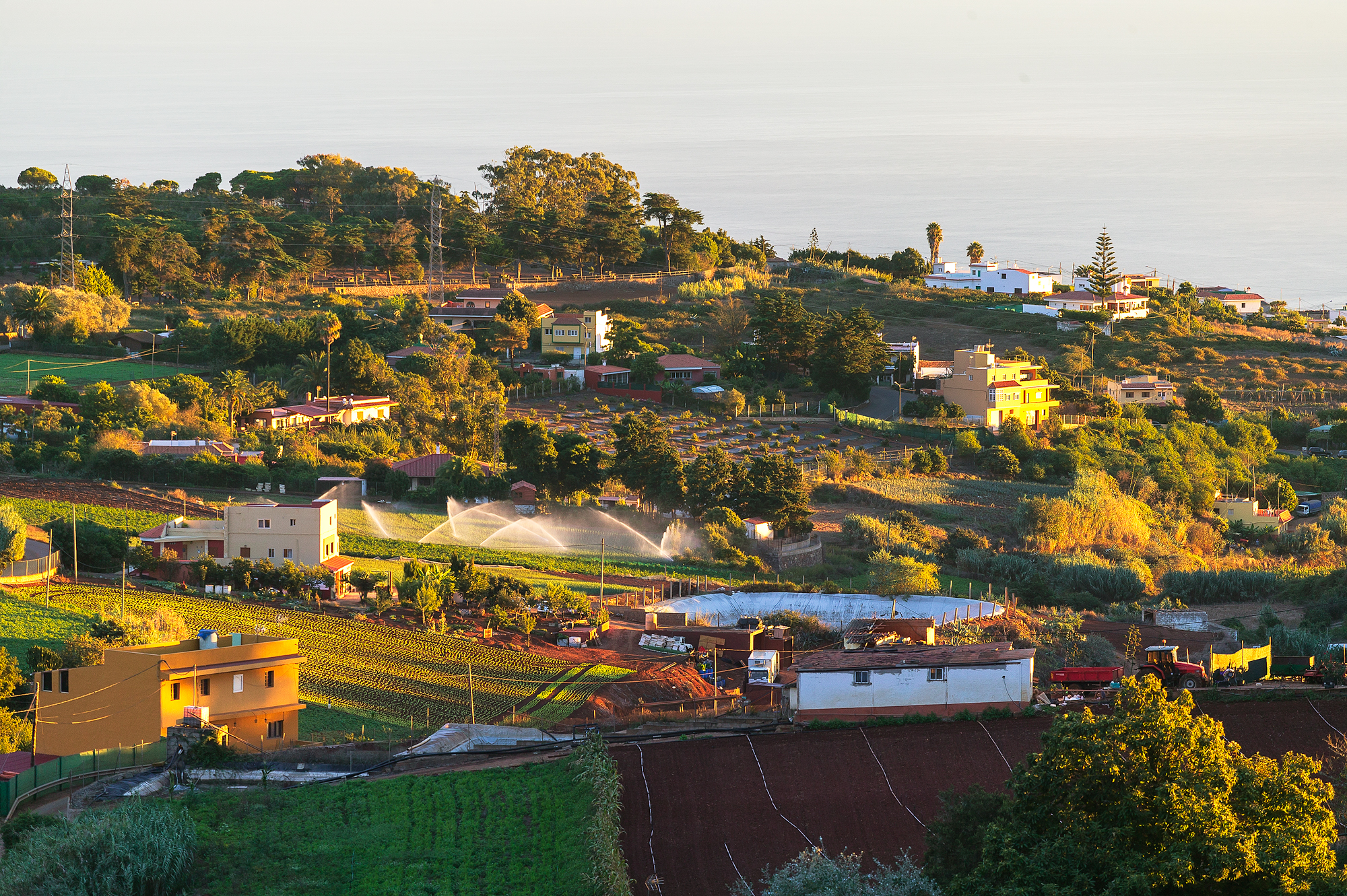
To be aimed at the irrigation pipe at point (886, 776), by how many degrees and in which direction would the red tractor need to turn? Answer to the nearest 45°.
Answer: approximately 135° to its right

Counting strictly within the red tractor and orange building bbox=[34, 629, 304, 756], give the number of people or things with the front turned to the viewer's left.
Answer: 0

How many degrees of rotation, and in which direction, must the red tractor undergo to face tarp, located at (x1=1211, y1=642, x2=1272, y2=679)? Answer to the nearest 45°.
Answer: approximately 45° to its left

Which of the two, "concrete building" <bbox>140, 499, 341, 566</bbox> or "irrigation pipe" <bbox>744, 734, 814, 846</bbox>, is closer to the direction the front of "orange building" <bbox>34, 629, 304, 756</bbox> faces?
the irrigation pipe

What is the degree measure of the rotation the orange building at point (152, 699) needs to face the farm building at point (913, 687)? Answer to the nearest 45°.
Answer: approximately 45° to its left

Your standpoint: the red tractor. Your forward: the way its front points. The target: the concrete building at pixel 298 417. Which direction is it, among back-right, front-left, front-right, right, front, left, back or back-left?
back-left

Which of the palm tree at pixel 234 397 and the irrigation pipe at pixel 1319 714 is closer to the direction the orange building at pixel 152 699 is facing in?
the irrigation pipe

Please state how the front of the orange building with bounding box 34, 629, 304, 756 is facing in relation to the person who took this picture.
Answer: facing the viewer and to the right of the viewer

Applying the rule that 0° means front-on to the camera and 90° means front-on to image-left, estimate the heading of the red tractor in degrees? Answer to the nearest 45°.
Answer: approximately 270°

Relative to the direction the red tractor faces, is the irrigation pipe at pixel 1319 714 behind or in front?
in front

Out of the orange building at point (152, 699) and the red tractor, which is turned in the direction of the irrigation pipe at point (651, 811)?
the orange building

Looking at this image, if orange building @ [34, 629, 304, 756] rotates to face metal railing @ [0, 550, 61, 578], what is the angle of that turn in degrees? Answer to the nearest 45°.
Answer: approximately 135° to its left

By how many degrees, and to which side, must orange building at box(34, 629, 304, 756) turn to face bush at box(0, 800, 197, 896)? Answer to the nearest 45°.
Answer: approximately 45° to its right

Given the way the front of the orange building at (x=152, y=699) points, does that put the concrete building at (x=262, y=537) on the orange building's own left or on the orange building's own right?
on the orange building's own left
